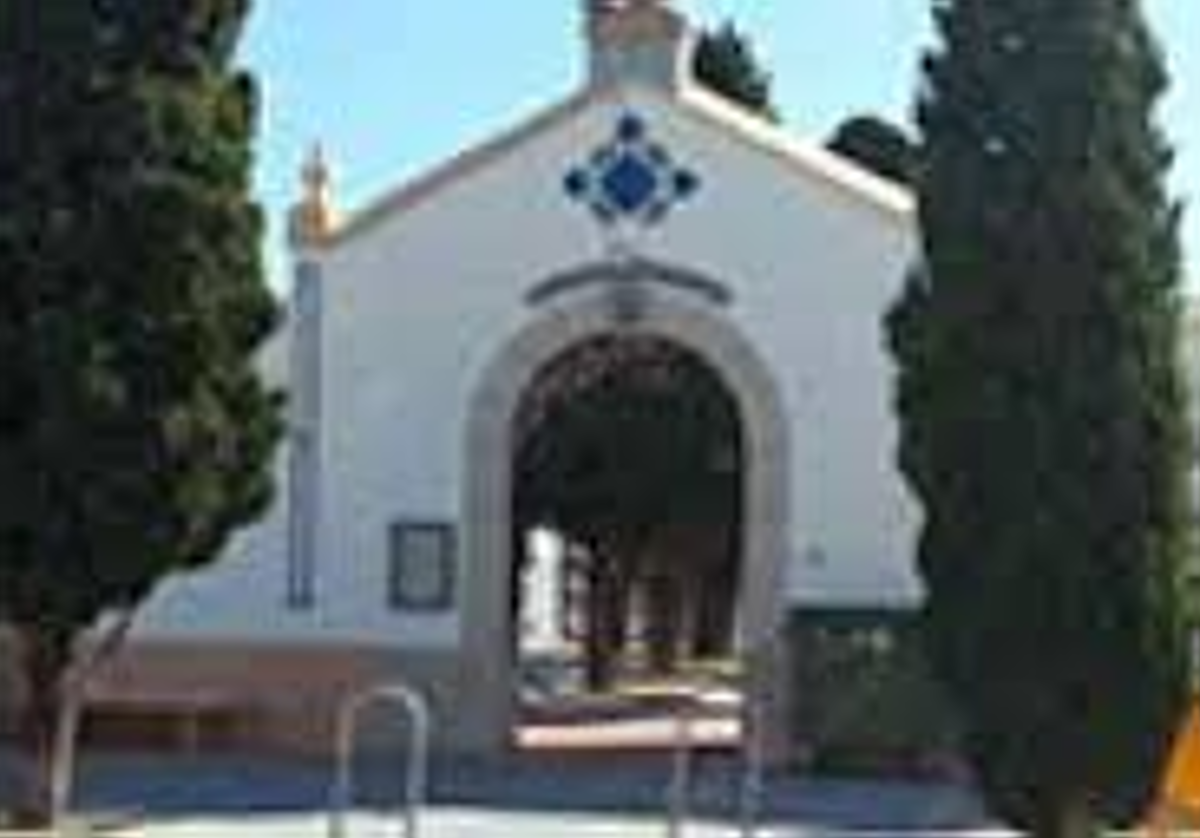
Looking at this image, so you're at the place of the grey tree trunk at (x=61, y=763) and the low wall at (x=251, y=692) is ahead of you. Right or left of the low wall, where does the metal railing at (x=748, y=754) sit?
right

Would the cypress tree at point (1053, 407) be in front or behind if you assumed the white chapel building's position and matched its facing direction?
in front

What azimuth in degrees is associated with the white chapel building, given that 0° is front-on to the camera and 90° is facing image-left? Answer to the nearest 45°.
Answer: approximately 0°

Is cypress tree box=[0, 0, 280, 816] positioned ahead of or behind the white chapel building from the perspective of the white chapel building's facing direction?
ahead
